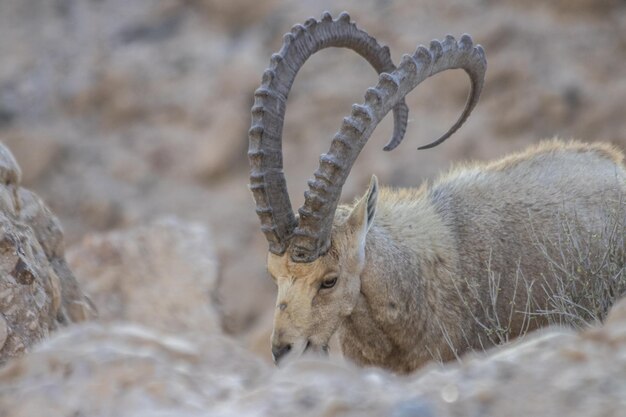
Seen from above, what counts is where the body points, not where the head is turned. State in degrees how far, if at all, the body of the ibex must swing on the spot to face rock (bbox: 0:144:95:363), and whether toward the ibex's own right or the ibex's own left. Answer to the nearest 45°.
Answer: approximately 45° to the ibex's own right

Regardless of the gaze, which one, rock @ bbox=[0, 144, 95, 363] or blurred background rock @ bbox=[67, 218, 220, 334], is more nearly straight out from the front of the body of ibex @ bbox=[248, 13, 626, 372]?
the rock
